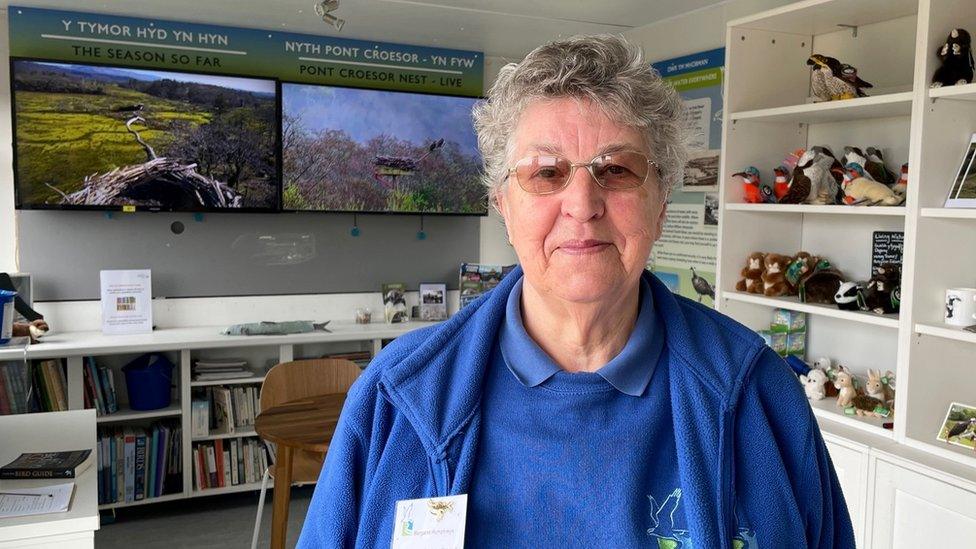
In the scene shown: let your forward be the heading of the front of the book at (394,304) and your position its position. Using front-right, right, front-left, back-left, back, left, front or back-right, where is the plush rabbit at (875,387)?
front-left

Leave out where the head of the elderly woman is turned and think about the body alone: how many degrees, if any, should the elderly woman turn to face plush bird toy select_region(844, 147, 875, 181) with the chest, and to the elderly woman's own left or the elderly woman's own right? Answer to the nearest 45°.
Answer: approximately 135° to the elderly woman's own left

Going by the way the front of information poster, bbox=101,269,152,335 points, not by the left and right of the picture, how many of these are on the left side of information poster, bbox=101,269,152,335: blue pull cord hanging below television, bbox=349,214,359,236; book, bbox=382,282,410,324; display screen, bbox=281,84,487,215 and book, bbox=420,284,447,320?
4

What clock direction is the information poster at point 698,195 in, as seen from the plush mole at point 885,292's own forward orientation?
The information poster is roughly at 3 o'clock from the plush mole.

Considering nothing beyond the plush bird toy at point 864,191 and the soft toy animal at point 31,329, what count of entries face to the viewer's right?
1

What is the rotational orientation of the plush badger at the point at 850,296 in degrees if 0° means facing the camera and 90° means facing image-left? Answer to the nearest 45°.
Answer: approximately 45°

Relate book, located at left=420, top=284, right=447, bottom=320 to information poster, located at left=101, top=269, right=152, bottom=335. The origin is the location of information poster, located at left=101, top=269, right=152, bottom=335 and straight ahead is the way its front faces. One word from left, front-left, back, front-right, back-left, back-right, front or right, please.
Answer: left
